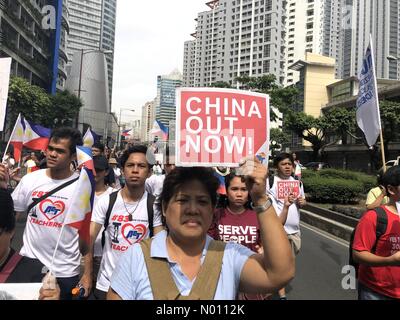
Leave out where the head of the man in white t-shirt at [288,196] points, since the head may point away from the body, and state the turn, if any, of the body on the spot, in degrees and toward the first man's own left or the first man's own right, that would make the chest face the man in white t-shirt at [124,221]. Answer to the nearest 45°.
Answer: approximately 45° to the first man's own right

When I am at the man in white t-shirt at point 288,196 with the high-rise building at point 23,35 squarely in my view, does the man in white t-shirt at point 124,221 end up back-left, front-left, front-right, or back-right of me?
back-left

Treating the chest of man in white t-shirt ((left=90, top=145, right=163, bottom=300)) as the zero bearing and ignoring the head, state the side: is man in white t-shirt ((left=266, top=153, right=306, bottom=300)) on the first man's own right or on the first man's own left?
on the first man's own left

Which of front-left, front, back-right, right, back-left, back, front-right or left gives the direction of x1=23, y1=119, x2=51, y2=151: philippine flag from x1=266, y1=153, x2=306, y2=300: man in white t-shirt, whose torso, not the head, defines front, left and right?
right

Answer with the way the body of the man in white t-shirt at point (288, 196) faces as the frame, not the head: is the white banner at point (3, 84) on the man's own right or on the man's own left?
on the man's own right

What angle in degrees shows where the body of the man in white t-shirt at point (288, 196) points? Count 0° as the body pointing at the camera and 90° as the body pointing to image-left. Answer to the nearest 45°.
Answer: approximately 0°

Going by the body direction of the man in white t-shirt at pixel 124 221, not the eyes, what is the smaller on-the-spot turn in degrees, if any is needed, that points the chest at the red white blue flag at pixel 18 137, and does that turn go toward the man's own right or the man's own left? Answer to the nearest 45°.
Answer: approximately 135° to the man's own right

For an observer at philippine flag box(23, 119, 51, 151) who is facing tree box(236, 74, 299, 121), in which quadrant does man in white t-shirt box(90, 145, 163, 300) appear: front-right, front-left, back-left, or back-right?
back-right

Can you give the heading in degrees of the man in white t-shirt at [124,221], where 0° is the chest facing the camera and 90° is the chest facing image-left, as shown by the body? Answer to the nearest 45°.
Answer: approximately 0°

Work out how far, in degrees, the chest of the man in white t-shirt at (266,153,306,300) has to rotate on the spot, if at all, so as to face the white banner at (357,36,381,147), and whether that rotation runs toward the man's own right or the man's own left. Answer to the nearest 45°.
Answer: approximately 135° to the man's own left

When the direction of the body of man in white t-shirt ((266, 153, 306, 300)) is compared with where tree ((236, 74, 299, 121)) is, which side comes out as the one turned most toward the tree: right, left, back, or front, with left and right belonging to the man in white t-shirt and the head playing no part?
back

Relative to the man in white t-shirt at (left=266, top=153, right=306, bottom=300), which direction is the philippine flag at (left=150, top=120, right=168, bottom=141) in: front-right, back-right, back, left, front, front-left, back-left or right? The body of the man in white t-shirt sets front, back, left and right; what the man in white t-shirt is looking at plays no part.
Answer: back-right

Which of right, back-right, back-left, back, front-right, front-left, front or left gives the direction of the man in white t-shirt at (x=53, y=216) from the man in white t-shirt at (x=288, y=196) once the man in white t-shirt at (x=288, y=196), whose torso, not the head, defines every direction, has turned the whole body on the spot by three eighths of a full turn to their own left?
back

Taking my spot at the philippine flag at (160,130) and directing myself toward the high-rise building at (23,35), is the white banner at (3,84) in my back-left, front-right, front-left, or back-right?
back-left

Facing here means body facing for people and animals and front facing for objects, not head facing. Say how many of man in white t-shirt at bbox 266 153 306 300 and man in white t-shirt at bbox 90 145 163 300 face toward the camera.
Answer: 2
